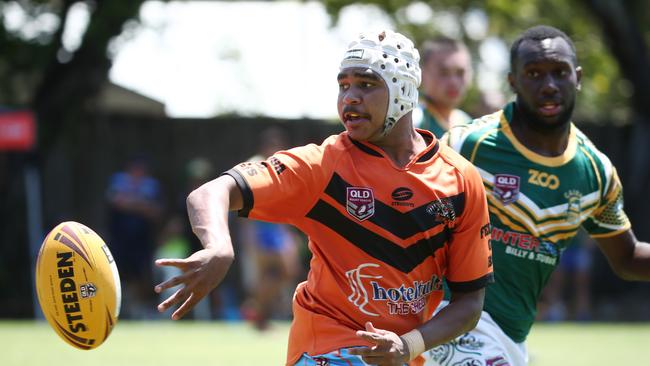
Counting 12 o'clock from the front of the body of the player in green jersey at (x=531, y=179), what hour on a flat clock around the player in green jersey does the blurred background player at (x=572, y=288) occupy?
The blurred background player is roughly at 6 o'clock from the player in green jersey.

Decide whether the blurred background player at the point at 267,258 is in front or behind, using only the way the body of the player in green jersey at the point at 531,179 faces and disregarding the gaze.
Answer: behind

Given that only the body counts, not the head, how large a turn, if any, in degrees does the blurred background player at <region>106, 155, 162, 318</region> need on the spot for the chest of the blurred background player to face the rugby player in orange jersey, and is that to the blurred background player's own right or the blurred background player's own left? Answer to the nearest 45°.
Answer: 0° — they already face them

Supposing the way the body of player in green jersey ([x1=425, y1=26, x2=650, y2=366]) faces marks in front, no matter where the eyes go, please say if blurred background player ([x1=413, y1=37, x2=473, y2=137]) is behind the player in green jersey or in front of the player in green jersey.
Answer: behind

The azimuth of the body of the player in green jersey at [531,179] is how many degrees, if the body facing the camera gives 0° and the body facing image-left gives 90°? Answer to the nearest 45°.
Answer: approximately 0°

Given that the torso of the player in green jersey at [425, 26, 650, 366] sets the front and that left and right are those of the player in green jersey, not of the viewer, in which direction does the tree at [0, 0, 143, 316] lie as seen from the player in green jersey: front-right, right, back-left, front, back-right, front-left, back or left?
back-right

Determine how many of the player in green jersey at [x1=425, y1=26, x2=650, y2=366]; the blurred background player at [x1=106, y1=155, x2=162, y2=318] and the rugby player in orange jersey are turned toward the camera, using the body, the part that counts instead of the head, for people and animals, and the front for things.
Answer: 3

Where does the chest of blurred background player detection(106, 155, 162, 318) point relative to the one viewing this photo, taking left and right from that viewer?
facing the viewer

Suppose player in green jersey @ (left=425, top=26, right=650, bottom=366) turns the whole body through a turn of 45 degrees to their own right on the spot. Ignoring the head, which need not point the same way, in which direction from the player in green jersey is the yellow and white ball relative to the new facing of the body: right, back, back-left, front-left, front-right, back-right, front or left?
front

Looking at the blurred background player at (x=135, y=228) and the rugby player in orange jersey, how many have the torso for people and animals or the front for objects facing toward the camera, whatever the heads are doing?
2
